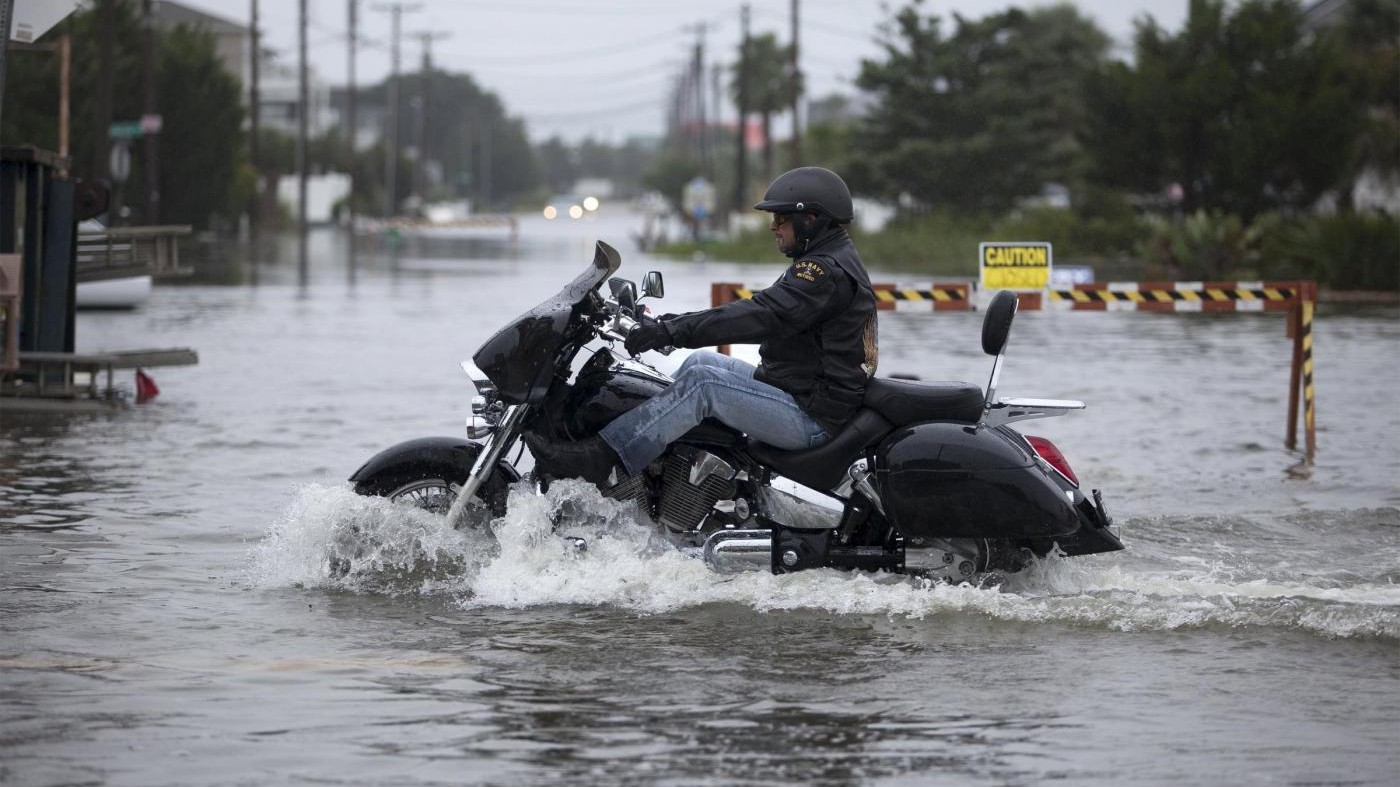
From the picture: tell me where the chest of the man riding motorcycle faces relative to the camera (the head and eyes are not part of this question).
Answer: to the viewer's left

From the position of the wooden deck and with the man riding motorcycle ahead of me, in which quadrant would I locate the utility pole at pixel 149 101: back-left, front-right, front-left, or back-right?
back-left

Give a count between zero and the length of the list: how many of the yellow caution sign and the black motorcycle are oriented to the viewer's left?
1

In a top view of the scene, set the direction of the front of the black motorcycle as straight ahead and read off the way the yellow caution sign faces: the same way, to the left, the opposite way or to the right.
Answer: to the left

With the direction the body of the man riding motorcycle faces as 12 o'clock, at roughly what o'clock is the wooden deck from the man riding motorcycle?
The wooden deck is roughly at 2 o'clock from the man riding motorcycle.

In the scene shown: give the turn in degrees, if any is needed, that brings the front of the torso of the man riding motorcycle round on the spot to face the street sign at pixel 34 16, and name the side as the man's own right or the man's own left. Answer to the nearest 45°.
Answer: approximately 45° to the man's own right

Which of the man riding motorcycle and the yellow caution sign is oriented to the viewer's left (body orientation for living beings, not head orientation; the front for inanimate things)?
the man riding motorcycle

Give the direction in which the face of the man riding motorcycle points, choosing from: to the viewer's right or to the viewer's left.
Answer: to the viewer's left

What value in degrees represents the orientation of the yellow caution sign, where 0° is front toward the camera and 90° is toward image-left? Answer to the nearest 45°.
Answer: approximately 0°

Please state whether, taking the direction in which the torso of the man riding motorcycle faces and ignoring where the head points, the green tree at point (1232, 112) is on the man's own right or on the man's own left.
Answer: on the man's own right

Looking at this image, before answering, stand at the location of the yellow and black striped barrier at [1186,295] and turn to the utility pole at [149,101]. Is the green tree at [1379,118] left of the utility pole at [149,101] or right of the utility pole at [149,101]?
right

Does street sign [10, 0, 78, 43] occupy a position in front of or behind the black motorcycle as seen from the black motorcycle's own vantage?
in front

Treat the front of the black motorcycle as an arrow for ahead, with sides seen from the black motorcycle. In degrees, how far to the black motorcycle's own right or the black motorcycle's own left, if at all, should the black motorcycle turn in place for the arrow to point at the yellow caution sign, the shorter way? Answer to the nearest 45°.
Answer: approximately 90° to the black motorcycle's own right

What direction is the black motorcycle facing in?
to the viewer's left

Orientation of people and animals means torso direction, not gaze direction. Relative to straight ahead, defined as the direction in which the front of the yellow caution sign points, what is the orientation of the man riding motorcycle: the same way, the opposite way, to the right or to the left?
to the right

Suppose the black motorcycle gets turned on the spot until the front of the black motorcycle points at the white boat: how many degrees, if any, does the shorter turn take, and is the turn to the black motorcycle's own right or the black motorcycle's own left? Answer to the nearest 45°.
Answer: approximately 45° to the black motorcycle's own right

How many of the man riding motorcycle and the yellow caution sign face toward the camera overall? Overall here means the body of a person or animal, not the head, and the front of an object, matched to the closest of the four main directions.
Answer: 1
